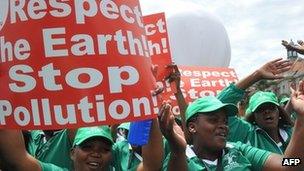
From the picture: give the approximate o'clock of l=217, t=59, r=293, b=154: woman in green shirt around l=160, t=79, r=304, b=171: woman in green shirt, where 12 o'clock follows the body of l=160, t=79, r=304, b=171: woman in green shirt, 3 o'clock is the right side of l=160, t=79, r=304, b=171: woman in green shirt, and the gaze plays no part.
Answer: l=217, t=59, r=293, b=154: woman in green shirt is roughly at 8 o'clock from l=160, t=79, r=304, b=171: woman in green shirt.

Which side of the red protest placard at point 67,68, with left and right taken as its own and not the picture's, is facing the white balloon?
back

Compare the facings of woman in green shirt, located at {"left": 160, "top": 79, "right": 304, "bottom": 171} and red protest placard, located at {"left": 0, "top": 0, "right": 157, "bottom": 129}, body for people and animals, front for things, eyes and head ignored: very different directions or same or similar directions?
same or similar directions

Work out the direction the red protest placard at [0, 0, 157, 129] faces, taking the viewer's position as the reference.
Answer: facing the viewer

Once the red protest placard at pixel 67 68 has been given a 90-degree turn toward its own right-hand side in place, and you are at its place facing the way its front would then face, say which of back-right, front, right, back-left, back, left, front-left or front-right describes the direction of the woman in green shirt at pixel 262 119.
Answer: back-right

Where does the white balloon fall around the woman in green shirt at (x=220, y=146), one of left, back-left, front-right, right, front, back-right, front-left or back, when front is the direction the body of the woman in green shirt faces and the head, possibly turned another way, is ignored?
back-left

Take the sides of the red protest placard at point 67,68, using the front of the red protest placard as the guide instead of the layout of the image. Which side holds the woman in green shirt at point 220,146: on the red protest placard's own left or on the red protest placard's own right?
on the red protest placard's own left

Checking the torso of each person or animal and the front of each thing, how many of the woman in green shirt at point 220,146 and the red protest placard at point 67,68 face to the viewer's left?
0

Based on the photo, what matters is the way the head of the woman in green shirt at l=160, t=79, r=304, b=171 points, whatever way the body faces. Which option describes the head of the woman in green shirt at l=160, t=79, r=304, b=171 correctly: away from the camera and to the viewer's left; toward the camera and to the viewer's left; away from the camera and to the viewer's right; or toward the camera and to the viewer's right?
toward the camera and to the viewer's right

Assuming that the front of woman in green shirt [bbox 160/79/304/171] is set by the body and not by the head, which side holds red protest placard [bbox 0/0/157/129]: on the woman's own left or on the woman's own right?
on the woman's own right

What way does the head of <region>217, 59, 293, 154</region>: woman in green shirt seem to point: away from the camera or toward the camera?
toward the camera

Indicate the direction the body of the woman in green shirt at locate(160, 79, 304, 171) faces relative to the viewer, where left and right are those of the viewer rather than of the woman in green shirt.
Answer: facing the viewer and to the right of the viewer

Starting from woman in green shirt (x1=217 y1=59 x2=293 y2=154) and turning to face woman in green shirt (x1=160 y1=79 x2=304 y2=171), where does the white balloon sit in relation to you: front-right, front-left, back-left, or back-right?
back-right
